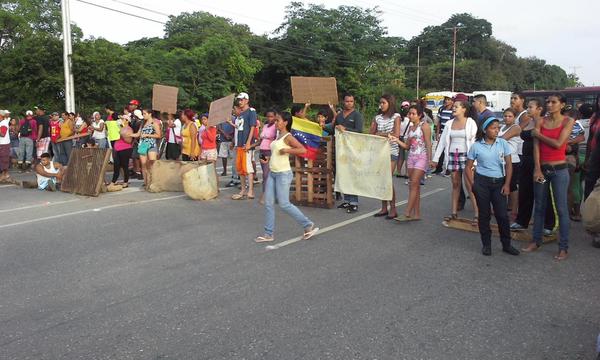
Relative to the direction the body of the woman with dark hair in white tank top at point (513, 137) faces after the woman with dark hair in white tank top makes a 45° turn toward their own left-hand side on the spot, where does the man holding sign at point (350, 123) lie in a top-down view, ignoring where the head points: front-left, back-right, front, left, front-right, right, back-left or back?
right

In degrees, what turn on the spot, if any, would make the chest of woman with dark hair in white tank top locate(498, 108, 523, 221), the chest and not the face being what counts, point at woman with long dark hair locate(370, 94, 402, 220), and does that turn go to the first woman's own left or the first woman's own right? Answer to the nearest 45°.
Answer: approximately 45° to the first woman's own right

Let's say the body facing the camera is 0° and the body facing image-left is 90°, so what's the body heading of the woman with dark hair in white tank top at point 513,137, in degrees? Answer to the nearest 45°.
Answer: approximately 45°

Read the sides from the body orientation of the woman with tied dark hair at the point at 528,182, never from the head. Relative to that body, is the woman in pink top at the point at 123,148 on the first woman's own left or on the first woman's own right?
on the first woman's own right

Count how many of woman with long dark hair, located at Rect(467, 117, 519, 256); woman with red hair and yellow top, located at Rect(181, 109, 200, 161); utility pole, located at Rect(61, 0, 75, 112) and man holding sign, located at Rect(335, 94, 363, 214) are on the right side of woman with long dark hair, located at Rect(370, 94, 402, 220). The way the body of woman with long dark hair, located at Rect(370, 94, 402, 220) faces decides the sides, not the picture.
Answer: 3

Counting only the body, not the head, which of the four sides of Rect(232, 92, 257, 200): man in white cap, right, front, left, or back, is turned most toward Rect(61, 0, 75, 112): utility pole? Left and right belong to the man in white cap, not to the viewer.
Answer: right

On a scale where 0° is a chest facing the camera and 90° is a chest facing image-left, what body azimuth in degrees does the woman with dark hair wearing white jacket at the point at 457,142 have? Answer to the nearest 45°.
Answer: approximately 45°

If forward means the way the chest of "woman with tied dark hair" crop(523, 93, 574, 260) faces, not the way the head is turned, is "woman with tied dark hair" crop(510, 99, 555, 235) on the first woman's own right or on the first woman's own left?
on the first woman's own right

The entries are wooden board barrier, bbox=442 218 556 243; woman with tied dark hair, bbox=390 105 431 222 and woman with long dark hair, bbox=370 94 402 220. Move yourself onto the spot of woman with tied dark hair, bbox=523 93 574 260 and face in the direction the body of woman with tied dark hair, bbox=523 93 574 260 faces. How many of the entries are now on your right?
3

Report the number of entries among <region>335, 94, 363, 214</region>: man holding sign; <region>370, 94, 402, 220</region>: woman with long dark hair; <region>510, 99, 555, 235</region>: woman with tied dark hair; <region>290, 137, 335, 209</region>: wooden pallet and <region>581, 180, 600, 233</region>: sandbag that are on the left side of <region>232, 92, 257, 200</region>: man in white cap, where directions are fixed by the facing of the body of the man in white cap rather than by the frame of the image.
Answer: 5

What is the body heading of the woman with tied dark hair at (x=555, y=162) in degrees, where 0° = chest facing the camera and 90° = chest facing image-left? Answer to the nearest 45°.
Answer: approximately 45°

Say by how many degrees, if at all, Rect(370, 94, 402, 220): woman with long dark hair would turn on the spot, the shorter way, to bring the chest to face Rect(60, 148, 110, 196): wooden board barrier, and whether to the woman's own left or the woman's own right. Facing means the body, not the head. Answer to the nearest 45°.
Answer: approximately 45° to the woman's own right
